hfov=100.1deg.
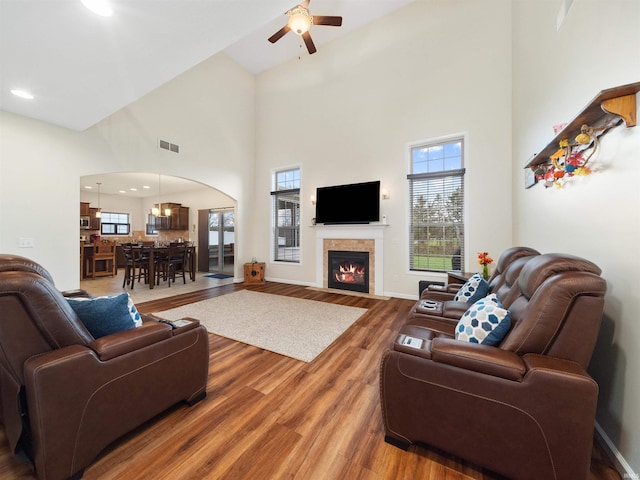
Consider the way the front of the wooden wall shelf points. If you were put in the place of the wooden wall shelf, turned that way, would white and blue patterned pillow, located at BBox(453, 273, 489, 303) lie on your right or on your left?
on your right

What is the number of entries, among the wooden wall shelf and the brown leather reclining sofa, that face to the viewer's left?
2

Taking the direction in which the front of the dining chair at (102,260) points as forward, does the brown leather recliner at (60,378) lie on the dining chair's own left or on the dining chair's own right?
on the dining chair's own left

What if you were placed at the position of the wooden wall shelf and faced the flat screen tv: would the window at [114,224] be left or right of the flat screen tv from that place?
left

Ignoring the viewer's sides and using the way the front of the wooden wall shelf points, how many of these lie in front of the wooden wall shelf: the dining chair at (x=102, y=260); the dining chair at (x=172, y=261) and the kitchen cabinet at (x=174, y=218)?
3

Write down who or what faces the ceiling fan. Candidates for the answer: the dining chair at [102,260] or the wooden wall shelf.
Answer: the wooden wall shelf

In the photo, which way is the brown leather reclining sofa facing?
to the viewer's left

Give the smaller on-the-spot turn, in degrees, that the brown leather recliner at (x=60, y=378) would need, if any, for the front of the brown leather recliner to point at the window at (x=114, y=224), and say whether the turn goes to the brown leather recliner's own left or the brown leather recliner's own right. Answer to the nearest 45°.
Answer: approximately 45° to the brown leather recliner's own left

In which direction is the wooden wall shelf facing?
to the viewer's left

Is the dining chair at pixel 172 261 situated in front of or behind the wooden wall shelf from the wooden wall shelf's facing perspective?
in front

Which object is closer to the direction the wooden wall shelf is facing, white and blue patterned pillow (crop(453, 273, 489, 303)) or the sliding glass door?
the sliding glass door

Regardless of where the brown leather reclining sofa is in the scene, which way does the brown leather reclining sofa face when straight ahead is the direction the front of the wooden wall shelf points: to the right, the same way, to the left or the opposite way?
the same way

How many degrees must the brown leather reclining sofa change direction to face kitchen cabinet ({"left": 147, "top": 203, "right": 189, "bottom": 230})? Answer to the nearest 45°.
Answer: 0° — it already faces it

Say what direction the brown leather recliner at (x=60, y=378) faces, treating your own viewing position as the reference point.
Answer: facing away from the viewer and to the right of the viewer
